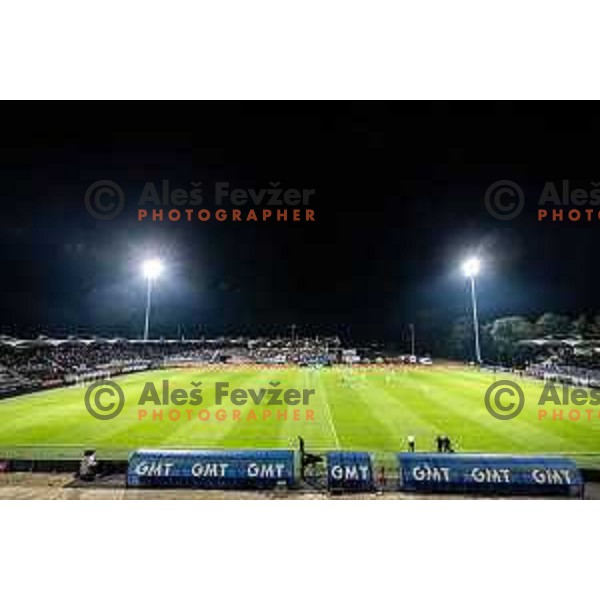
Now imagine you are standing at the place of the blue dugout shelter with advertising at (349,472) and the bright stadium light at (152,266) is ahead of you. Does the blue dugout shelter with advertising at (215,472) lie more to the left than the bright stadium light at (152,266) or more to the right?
left

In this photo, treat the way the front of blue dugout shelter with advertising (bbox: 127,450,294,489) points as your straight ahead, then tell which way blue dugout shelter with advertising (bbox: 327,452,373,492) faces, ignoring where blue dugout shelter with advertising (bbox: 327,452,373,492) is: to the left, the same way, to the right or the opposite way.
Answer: the same way

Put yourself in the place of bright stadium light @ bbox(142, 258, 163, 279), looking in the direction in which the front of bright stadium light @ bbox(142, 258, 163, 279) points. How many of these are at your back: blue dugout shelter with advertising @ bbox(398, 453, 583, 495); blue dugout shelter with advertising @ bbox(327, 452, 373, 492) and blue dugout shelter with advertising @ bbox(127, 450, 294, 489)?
0

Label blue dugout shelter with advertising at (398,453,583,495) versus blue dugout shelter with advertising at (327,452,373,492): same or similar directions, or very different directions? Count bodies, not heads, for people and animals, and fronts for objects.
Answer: same or similar directions

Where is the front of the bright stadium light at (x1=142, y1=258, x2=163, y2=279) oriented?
toward the camera

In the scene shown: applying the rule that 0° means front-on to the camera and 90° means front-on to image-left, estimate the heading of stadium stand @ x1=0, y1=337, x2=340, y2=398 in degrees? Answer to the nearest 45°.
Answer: approximately 315°

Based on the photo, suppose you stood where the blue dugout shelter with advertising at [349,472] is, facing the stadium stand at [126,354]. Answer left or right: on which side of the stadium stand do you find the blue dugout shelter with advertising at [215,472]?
left

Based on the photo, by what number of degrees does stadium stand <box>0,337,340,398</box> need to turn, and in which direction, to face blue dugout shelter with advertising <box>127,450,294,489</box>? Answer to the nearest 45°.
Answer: approximately 45° to its right

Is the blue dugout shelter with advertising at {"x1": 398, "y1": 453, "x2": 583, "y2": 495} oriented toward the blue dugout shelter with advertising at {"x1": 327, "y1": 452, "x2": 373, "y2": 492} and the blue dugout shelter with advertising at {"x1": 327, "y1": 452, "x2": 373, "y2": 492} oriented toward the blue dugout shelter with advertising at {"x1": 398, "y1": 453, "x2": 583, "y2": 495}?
no

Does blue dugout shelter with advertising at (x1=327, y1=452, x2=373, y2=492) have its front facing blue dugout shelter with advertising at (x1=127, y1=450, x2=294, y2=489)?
no
